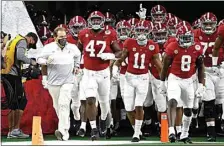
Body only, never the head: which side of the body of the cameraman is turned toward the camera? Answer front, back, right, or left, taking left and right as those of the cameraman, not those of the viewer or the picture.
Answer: right

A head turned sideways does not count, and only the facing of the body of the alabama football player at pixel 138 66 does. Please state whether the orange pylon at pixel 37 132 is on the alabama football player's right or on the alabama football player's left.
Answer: on the alabama football player's right

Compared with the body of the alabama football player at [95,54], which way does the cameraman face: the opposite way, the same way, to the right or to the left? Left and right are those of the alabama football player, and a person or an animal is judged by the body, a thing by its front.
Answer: to the left

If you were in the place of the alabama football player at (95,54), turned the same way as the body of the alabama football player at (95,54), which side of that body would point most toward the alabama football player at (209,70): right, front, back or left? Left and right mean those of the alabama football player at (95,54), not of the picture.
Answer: left

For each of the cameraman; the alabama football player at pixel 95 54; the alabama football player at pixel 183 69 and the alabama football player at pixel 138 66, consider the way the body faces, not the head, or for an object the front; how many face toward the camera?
3

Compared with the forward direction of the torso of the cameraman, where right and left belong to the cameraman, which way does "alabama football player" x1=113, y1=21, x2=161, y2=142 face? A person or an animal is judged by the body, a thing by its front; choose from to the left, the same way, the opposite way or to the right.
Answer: to the right

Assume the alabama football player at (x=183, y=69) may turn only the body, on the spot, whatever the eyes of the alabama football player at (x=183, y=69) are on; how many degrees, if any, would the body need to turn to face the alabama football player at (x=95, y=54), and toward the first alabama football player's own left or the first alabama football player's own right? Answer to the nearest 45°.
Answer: approximately 90° to the first alabama football player's own right
